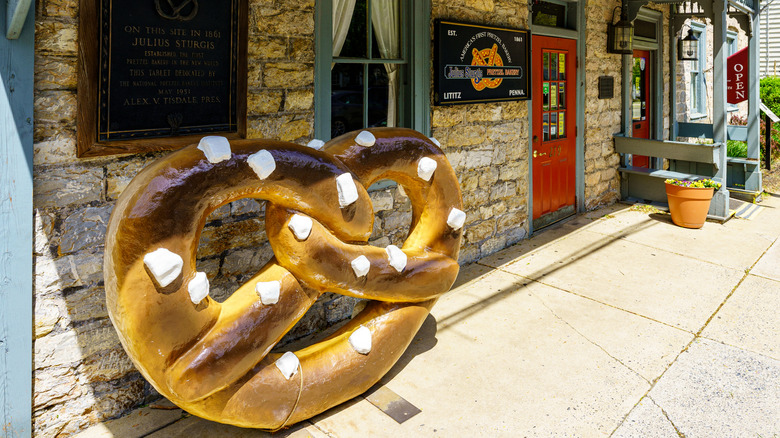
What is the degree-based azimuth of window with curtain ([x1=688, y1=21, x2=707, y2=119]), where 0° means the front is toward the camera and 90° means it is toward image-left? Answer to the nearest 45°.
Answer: approximately 315°

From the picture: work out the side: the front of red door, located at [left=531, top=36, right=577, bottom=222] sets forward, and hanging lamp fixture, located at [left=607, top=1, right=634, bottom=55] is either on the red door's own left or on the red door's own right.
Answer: on the red door's own left

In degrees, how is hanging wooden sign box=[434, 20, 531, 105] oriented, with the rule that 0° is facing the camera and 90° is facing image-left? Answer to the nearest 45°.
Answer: approximately 315°

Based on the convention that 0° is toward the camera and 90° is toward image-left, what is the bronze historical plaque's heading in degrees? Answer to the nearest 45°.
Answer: approximately 315°

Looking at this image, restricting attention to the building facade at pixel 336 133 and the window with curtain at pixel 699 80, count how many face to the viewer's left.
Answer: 0

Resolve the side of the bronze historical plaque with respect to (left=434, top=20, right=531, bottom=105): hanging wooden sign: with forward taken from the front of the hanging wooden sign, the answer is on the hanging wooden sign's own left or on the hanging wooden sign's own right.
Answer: on the hanging wooden sign's own right

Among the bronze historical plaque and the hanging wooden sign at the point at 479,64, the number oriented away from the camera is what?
0

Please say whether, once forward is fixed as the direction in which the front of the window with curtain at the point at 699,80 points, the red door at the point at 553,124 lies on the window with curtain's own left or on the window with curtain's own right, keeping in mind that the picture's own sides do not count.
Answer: on the window with curtain's own right
